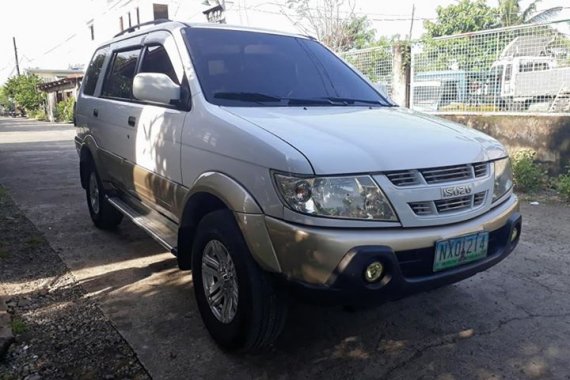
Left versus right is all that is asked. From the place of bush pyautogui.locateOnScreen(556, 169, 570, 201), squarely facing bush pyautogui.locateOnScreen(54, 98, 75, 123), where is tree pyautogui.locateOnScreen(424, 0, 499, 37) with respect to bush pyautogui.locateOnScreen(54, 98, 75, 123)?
right

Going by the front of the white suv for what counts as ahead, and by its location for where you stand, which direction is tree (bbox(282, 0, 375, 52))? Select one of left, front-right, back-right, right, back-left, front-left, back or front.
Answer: back-left

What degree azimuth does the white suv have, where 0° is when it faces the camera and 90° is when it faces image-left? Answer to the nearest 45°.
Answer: approximately 315°

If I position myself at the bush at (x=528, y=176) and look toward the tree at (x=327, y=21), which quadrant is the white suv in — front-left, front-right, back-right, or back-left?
back-left

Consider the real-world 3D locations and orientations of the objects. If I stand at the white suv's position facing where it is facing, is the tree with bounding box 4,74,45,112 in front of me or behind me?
behind

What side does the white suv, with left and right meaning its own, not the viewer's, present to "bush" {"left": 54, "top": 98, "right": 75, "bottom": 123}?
back

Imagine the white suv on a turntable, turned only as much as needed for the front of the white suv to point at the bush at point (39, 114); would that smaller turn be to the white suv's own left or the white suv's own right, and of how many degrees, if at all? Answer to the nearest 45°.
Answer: approximately 180°

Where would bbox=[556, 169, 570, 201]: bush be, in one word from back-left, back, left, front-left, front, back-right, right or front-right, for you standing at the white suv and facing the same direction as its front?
left

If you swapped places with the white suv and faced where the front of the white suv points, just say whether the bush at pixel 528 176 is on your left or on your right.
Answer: on your left

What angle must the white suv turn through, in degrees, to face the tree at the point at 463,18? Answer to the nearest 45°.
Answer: approximately 135° to its left
